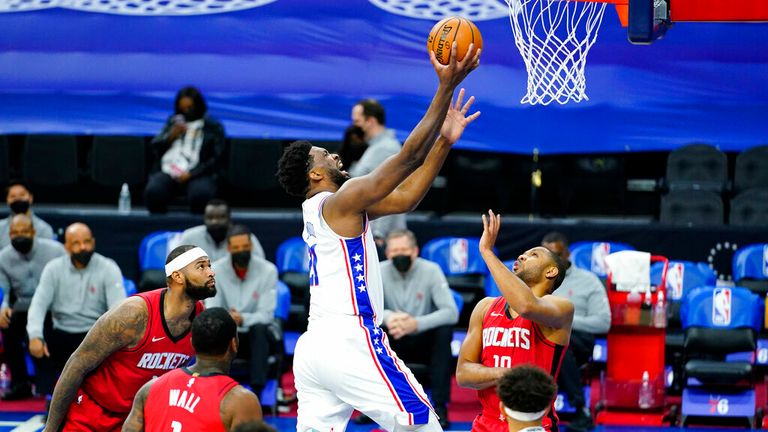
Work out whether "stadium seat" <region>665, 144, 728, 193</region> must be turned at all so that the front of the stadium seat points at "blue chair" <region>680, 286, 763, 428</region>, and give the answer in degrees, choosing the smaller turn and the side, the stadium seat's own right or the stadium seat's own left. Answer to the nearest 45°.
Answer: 0° — it already faces it

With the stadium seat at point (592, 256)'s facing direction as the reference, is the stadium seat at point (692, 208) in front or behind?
behind

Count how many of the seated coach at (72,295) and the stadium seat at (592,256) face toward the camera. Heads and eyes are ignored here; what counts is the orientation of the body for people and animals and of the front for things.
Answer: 2

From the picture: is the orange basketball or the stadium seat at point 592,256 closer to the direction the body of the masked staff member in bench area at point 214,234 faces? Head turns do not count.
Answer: the orange basketball

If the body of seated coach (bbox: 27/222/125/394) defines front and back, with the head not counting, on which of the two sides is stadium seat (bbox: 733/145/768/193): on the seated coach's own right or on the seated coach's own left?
on the seated coach's own left

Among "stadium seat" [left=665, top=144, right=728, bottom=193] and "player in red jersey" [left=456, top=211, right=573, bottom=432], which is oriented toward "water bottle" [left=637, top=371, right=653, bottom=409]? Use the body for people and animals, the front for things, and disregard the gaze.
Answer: the stadium seat

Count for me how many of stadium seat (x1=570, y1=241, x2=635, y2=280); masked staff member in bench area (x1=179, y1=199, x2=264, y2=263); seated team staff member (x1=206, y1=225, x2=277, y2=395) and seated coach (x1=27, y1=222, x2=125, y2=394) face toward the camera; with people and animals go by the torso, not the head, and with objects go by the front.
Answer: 4

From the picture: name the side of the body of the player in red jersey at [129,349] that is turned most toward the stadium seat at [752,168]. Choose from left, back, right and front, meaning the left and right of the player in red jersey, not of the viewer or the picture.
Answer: left

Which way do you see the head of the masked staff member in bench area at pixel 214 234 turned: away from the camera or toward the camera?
toward the camera

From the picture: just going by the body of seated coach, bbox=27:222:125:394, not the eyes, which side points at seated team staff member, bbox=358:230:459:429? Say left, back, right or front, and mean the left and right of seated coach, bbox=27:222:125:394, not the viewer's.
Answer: left

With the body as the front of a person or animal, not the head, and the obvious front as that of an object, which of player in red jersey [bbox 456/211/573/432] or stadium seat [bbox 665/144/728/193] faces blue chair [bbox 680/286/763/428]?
the stadium seat

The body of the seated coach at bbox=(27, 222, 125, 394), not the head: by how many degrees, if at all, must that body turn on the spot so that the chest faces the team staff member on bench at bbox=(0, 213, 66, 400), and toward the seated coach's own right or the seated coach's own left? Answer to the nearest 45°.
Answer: approximately 135° to the seated coach's own right

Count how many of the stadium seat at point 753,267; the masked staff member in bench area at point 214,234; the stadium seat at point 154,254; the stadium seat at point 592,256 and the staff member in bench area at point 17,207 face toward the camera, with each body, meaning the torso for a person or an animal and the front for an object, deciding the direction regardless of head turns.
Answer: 5

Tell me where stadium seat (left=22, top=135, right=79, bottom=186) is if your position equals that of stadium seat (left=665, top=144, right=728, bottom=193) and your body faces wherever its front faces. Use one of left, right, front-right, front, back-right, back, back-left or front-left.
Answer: right

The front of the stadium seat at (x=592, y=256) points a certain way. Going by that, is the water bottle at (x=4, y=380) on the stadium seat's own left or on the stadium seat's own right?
on the stadium seat's own right

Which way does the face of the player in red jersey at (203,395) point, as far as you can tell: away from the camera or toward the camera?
away from the camera

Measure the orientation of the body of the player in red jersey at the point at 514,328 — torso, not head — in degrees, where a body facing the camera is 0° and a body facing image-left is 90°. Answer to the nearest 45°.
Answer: approximately 45°

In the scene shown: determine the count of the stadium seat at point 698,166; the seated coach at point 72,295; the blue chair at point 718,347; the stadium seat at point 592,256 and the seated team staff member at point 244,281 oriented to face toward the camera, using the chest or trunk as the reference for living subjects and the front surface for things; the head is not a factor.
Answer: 5

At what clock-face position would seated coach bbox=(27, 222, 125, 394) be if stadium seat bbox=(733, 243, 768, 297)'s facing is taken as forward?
The seated coach is roughly at 2 o'clock from the stadium seat.

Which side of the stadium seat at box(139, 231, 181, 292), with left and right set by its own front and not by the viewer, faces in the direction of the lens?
front
